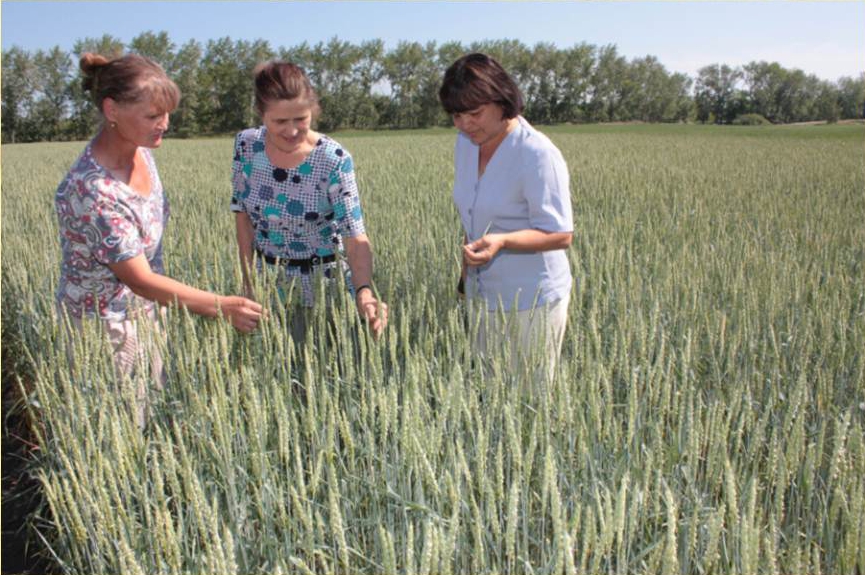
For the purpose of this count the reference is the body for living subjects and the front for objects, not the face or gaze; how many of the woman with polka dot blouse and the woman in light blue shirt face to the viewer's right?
0

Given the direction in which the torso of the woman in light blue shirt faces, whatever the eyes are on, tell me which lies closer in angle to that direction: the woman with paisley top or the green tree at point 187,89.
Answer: the woman with paisley top

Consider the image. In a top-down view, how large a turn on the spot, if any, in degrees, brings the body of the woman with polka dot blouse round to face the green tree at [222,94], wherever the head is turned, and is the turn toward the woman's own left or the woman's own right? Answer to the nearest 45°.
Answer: approximately 180°

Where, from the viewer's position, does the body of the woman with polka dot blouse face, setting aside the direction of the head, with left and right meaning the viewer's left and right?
facing the viewer

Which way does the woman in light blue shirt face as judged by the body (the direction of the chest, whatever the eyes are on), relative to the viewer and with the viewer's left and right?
facing the viewer and to the left of the viewer

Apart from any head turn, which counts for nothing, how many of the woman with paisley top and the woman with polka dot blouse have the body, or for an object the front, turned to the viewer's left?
0

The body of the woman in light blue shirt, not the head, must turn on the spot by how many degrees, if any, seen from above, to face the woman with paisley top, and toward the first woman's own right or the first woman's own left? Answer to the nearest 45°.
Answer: approximately 45° to the first woman's own right

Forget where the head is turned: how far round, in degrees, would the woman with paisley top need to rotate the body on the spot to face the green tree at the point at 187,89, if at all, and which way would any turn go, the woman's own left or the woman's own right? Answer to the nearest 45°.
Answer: approximately 135° to the woman's own left

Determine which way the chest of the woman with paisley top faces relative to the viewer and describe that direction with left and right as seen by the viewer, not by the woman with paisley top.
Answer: facing the viewer and to the right of the viewer

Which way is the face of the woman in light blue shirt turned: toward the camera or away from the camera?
toward the camera

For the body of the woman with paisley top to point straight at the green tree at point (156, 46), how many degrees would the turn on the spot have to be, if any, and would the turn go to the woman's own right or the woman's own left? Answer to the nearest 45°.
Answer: approximately 135° to the woman's own left
